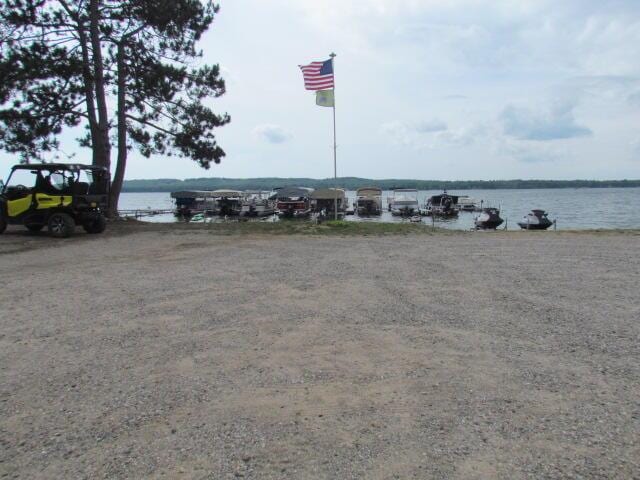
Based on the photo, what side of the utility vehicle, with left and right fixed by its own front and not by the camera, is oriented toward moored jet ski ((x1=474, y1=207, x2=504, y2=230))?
right

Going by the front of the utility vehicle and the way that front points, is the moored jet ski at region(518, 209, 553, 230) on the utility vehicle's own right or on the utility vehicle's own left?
on the utility vehicle's own right

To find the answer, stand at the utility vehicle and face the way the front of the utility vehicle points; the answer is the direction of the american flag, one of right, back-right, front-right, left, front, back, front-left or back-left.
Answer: back-right

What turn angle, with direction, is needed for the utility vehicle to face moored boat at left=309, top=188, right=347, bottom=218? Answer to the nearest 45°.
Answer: approximately 90° to its right

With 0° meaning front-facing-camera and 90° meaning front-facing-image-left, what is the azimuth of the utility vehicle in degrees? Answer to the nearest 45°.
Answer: approximately 135°

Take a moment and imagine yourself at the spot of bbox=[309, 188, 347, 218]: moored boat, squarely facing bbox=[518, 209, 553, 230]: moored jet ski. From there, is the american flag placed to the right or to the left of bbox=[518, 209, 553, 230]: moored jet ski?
right

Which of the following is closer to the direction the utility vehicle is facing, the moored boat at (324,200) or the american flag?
the moored boat
